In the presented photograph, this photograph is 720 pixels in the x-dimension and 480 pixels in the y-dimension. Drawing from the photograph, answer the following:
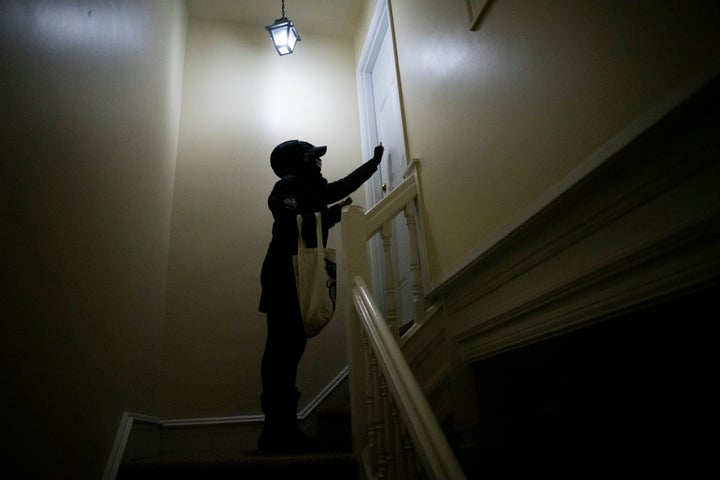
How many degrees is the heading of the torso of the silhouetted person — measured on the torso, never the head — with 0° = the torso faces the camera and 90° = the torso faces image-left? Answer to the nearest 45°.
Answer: approximately 270°

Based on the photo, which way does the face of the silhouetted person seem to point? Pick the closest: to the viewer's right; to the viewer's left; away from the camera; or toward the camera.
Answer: to the viewer's right
